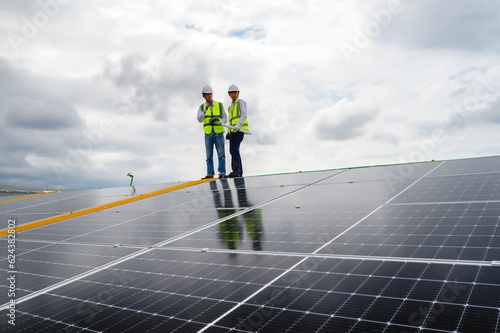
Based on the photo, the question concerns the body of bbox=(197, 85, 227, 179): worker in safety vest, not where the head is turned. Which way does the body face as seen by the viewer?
toward the camera

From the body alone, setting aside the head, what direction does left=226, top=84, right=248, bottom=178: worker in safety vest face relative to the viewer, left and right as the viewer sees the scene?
facing the viewer and to the left of the viewer

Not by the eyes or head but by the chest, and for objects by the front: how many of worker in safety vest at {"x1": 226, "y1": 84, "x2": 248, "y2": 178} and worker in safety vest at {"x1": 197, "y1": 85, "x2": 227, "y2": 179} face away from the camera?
0

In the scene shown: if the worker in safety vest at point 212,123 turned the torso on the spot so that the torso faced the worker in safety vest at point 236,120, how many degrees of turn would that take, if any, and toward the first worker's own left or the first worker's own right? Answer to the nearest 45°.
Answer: approximately 45° to the first worker's own left
